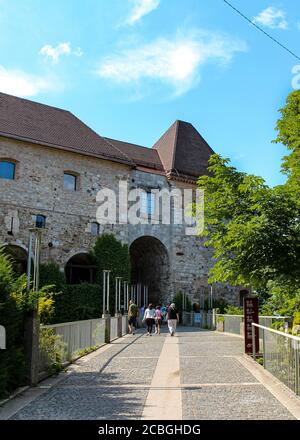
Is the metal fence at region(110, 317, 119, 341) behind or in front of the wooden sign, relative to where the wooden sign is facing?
behind

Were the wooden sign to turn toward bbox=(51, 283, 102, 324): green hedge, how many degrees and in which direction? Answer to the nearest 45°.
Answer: approximately 135° to its right

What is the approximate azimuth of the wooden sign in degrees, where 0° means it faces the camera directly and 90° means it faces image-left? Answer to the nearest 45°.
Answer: approximately 0°

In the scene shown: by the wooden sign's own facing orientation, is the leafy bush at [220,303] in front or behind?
behind

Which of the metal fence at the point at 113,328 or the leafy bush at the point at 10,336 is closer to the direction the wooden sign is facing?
the leafy bush
